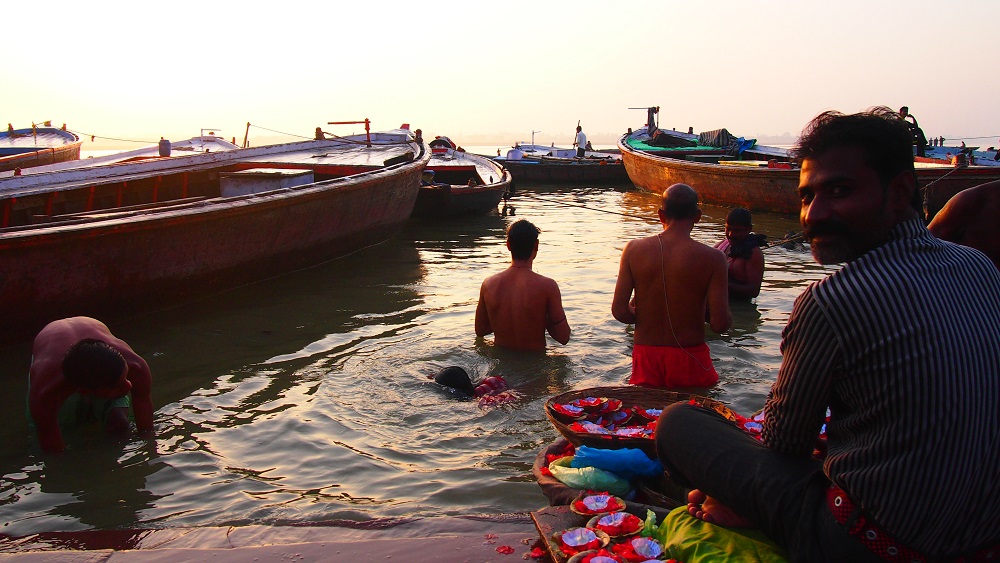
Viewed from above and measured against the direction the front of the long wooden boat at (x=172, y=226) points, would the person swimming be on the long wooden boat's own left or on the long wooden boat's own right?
on the long wooden boat's own right

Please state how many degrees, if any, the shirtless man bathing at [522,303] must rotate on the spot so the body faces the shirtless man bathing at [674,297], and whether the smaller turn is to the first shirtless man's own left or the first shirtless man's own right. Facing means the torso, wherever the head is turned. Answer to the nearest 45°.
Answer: approximately 135° to the first shirtless man's own right

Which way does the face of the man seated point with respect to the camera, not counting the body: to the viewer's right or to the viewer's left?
to the viewer's left

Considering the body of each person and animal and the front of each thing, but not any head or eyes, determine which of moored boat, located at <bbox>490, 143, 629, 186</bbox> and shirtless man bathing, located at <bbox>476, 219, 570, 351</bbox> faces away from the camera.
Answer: the shirtless man bathing

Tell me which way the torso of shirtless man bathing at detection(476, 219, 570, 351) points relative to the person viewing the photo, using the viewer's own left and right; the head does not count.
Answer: facing away from the viewer

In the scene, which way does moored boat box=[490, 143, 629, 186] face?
to the viewer's left

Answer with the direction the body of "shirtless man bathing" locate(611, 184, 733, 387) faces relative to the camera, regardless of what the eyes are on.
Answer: away from the camera
